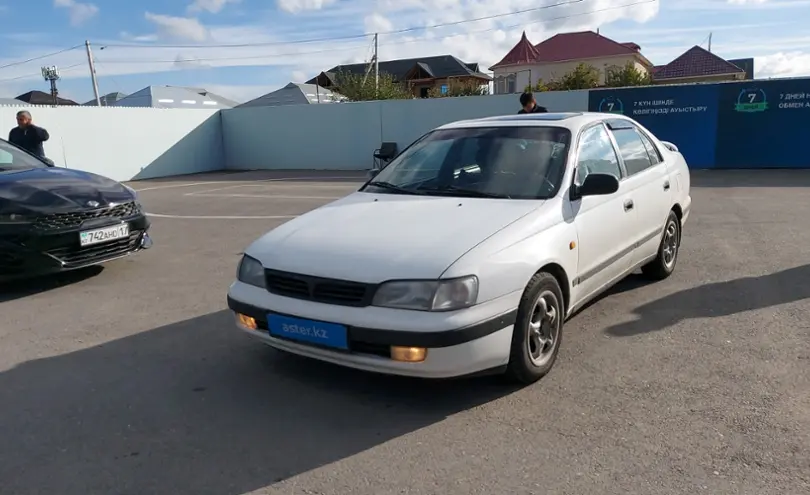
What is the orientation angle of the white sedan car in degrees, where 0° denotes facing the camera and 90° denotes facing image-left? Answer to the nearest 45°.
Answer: approximately 45°

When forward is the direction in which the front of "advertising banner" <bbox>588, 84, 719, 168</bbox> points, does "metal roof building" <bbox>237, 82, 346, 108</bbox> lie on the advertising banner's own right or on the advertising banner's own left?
on the advertising banner's own right

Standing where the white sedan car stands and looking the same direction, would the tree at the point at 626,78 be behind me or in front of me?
behind

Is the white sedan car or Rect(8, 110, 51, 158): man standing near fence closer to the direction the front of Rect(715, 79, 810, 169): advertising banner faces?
the white sedan car

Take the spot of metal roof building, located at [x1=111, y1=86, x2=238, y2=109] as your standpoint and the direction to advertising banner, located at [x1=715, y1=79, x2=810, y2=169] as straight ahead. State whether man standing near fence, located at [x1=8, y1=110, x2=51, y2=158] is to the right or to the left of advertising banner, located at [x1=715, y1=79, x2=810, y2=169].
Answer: right

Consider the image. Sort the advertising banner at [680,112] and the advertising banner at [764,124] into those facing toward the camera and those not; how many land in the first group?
2

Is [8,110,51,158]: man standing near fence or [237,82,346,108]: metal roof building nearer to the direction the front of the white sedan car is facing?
the man standing near fence

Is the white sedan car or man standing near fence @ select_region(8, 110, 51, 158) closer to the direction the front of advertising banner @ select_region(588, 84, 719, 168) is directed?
the white sedan car

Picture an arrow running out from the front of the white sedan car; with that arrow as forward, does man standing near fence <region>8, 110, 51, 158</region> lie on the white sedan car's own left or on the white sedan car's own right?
on the white sedan car's own right

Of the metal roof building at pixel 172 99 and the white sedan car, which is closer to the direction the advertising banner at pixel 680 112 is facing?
the white sedan car

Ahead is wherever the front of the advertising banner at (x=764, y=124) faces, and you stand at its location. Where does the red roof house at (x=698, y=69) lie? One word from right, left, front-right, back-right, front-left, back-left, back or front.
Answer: back

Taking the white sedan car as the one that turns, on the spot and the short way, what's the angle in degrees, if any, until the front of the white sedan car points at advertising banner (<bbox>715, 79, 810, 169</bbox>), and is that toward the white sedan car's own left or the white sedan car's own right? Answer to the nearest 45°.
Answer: approximately 180°
